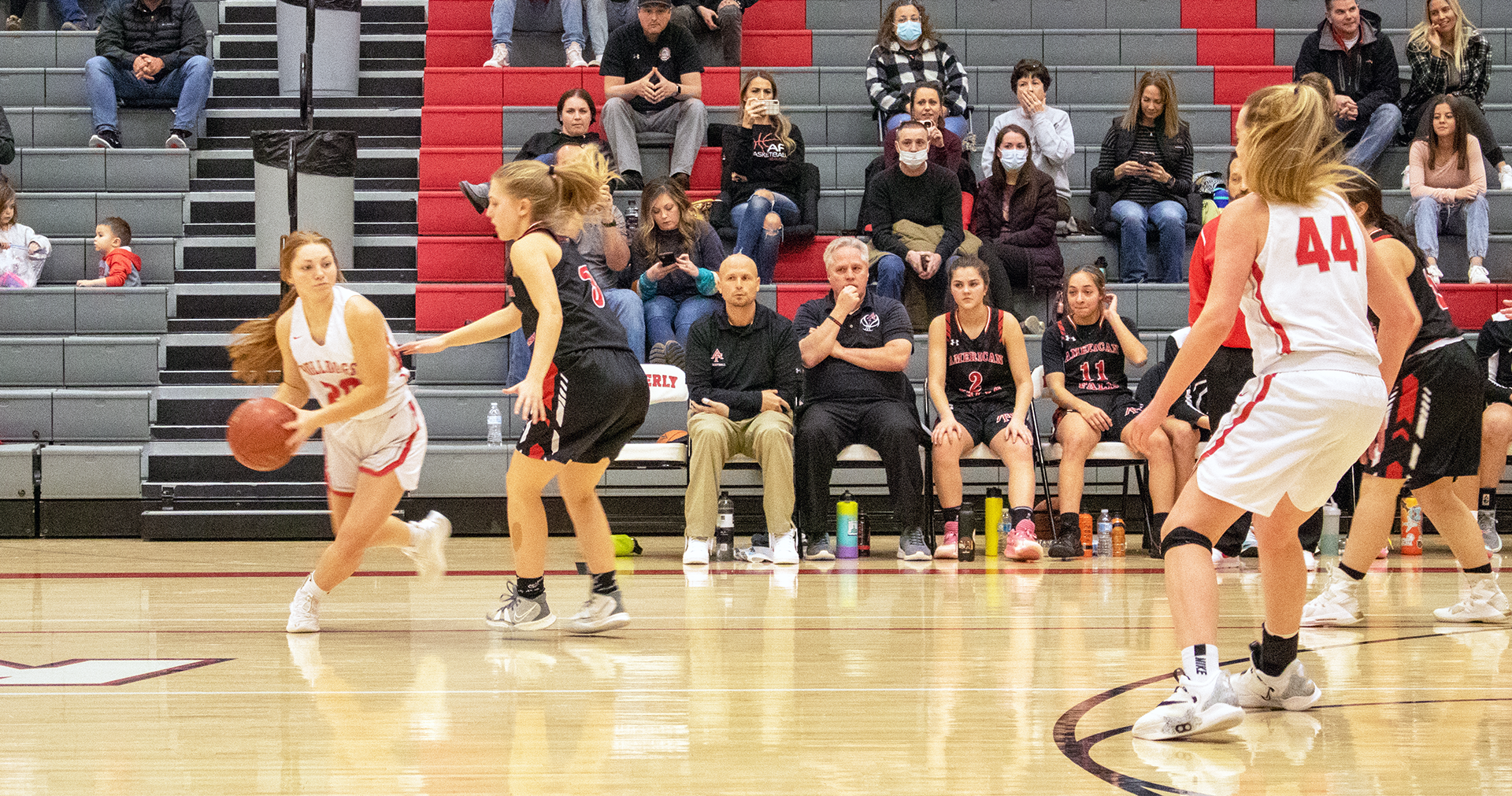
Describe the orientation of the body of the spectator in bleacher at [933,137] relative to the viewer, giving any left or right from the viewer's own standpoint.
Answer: facing the viewer

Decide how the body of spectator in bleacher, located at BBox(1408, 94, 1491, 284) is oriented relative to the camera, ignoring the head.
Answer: toward the camera

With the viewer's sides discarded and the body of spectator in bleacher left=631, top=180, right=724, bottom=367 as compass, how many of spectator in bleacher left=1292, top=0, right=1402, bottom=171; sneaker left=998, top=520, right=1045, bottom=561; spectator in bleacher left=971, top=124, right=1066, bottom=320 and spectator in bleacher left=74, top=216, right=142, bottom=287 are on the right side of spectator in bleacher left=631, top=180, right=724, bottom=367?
1

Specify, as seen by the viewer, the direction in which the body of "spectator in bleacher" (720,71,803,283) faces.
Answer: toward the camera

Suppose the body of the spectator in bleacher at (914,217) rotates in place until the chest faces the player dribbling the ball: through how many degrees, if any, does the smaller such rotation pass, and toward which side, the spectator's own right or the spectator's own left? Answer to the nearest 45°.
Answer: approximately 45° to the spectator's own right

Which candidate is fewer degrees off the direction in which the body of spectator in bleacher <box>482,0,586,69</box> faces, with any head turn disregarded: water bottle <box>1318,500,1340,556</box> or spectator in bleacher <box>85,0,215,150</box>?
the water bottle

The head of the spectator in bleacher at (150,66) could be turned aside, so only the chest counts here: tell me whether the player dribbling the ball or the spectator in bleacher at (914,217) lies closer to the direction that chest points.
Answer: the player dribbling the ball

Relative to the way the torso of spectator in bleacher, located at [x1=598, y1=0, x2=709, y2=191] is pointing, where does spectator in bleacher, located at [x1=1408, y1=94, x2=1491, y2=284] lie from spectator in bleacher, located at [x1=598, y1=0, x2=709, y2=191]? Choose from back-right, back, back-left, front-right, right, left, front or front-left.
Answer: left

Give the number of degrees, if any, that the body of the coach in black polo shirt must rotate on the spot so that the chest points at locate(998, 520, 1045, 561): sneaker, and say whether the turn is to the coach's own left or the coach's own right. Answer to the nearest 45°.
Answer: approximately 90° to the coach's own left

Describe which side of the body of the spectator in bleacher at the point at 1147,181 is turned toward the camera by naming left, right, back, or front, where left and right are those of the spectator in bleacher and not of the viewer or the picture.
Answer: front

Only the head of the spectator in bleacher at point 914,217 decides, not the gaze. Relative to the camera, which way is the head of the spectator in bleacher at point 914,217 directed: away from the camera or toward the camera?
toward the camera

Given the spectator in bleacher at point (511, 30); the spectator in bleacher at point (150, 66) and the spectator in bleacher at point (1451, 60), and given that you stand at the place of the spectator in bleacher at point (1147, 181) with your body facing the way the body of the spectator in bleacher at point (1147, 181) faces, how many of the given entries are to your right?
2

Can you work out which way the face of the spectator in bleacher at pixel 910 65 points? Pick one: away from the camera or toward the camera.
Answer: toward the camera
